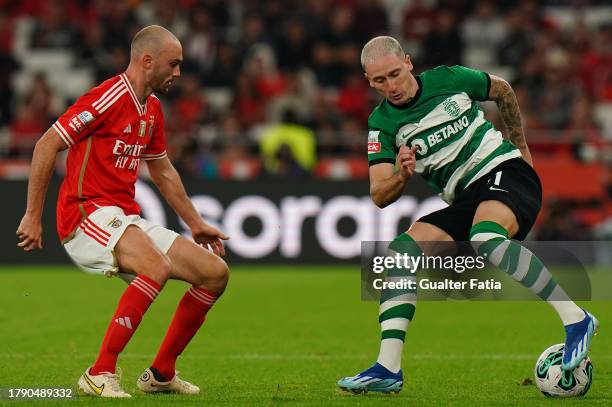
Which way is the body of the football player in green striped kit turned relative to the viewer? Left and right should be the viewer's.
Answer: facing the viewer and to the left of the viewer
